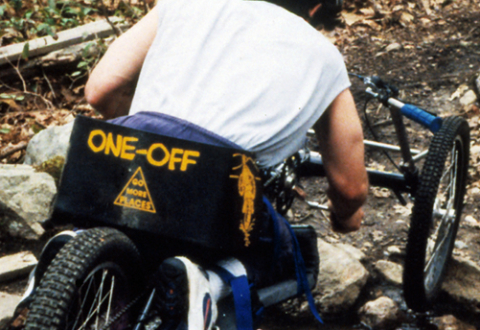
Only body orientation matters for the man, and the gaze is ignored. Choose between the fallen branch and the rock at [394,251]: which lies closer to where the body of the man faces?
the rock

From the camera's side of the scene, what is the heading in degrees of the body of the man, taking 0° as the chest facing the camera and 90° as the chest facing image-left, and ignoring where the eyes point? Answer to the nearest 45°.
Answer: approximately 225°

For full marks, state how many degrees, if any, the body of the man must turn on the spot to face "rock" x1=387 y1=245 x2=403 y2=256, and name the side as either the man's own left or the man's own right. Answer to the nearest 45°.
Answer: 0° — they already face it

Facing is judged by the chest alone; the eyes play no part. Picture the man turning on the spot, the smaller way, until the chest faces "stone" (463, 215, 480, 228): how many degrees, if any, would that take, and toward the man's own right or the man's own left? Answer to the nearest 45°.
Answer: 0° — they already face it

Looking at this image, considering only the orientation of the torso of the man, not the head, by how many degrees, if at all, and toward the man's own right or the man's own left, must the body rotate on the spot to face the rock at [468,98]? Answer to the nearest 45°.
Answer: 0° — they already face it

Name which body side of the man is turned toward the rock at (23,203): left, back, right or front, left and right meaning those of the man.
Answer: left
